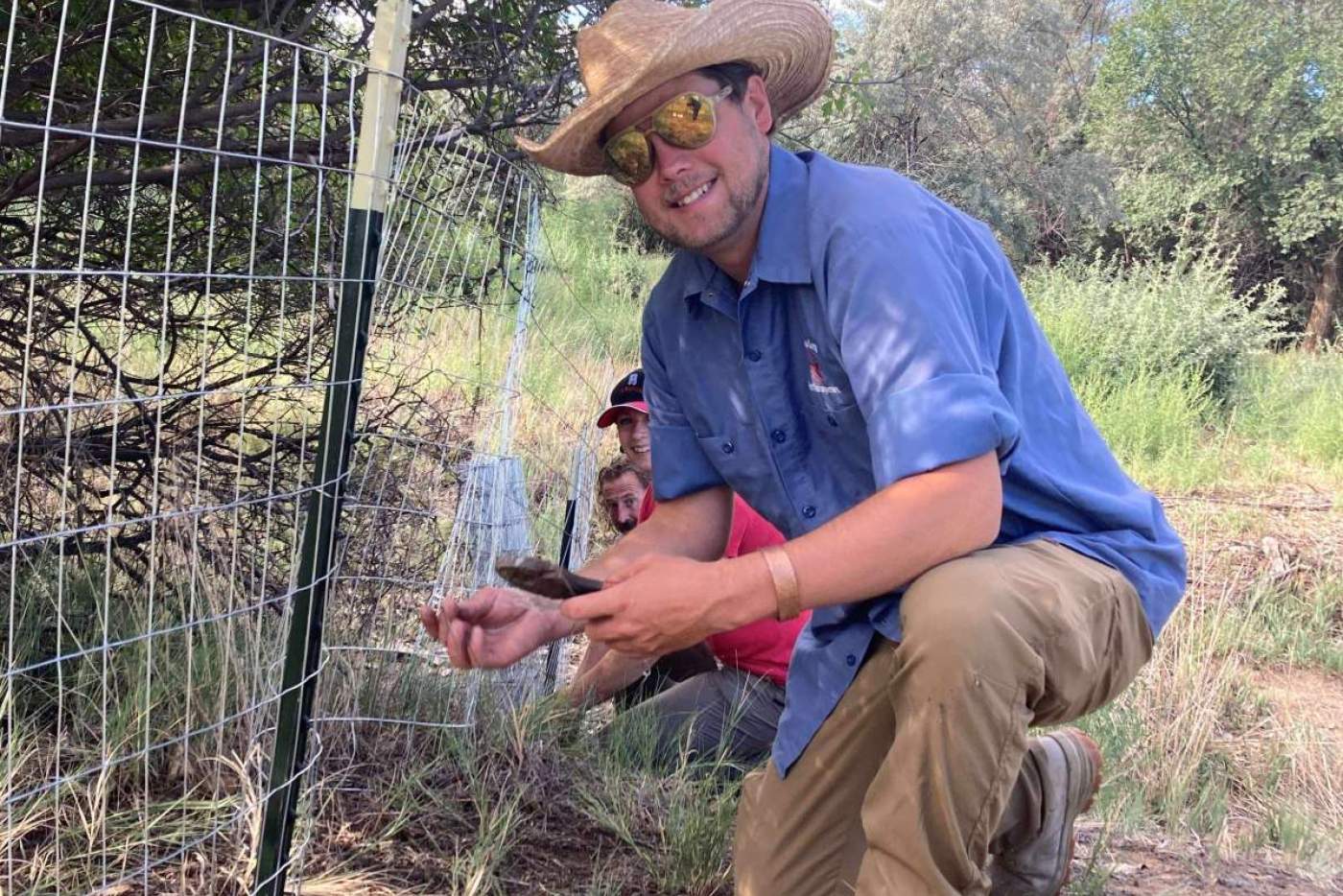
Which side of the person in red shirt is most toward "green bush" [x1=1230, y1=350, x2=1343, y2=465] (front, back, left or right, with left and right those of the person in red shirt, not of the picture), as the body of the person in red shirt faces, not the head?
back

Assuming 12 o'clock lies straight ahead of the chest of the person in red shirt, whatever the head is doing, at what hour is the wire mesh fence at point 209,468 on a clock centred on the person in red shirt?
The wire mesh fence is roughly at 1 o'clock from the person in red shirt.

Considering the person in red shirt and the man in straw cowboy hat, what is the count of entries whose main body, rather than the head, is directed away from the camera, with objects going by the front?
0

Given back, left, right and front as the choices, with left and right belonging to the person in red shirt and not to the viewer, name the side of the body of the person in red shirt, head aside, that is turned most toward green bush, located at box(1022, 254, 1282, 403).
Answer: back

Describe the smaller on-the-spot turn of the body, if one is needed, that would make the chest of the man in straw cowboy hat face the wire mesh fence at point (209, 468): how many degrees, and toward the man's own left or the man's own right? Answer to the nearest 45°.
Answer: approximately 90° to the man's own right

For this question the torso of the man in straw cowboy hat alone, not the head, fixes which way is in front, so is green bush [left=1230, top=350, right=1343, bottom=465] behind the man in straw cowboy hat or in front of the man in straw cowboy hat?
behind

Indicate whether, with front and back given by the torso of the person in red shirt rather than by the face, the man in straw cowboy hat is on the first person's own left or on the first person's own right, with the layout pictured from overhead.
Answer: on the first person's own left

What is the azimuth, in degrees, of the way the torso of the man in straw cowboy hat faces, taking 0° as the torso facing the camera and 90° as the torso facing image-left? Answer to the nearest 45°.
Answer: approximately 45°
